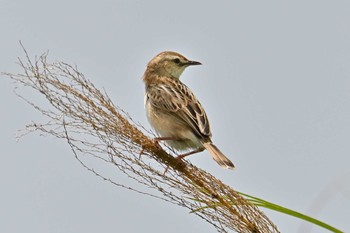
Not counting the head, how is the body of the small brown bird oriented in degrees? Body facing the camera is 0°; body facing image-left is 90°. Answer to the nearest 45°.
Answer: approximately 90°
